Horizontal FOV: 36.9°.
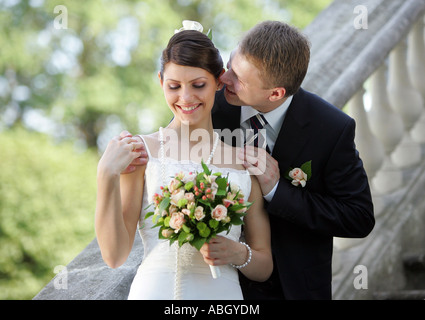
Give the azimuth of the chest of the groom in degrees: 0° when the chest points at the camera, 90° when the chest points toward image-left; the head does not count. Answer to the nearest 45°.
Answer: approximately 45°

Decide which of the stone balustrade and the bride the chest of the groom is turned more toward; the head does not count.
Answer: the bride

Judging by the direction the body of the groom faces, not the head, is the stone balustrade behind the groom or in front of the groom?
behind

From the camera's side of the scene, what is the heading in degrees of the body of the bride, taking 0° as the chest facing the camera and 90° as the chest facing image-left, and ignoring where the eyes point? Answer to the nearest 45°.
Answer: approximately 0°

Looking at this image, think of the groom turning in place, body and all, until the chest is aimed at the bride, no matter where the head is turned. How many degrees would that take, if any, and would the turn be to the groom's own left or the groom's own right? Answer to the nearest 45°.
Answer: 0° — they already face them

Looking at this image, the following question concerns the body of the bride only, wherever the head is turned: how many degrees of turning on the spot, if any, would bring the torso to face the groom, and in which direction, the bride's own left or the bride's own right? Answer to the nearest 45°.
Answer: approximately 135° to the bride's own left
